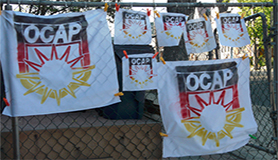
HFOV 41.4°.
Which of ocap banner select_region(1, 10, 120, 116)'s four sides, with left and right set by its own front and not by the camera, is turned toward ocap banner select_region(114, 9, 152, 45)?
left

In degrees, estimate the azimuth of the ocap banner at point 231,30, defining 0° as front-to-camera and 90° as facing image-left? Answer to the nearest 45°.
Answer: approximately 0°

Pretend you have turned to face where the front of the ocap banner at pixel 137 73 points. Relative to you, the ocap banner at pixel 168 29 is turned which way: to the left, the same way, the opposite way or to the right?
the same way

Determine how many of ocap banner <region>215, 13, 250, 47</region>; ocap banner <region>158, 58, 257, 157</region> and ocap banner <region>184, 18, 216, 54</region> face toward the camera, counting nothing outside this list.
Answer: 3

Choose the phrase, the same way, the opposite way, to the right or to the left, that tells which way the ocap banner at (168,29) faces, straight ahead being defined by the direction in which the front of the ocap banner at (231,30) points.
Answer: the same way

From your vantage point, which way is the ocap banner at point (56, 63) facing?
toward the camera

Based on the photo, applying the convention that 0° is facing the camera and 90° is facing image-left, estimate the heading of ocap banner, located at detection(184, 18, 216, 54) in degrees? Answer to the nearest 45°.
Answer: approximately 0°

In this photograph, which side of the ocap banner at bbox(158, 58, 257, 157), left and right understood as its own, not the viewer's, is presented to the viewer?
front

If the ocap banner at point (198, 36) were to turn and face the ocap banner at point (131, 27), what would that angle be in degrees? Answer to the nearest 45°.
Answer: approximately 45° to its right
